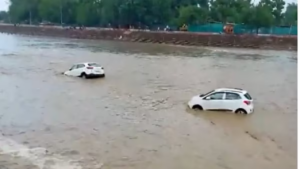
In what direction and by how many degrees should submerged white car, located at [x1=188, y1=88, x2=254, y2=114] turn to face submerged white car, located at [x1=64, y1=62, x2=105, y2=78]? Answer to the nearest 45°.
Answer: approximately 45° to its right

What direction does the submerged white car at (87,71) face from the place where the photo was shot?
facing away from the viewer and to the left of the viewer

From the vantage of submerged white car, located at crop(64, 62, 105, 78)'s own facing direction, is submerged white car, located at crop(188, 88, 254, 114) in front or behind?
behind

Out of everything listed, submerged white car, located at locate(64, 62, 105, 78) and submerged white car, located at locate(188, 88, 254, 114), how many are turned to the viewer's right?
0

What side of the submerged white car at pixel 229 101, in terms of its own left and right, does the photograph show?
left
